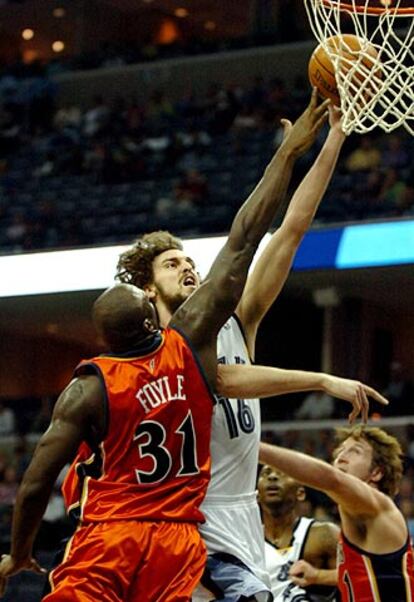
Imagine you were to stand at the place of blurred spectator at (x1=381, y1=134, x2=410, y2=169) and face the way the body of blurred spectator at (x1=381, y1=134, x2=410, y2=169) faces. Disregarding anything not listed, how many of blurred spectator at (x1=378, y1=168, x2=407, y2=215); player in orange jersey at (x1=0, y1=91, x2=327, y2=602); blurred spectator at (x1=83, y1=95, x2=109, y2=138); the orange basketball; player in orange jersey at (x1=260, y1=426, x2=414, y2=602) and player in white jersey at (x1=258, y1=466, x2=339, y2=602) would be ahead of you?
5

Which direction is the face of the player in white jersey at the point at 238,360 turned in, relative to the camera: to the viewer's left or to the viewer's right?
to the viewer's right

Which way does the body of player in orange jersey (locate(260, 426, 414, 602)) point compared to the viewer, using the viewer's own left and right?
facing to the left of the viewer

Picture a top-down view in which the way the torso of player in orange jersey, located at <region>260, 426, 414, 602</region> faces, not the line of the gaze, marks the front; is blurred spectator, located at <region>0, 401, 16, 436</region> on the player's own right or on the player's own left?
on the player's own right

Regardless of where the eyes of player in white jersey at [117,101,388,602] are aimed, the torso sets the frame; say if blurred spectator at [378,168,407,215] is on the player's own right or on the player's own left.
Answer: on the player's own left

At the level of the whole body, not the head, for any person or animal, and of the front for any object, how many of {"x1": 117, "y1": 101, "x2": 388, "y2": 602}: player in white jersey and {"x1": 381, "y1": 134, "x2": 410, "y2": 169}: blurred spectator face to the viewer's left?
0

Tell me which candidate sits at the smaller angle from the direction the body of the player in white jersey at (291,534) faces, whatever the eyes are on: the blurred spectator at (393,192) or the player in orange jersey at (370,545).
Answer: the player in orange jersey

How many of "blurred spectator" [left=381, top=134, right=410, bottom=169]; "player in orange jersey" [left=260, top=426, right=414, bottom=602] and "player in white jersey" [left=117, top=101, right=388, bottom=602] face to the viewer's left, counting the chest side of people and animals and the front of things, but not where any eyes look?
1

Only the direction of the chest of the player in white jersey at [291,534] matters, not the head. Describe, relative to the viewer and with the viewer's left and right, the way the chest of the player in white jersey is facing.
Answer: facing the viewer and to the left of the viewer

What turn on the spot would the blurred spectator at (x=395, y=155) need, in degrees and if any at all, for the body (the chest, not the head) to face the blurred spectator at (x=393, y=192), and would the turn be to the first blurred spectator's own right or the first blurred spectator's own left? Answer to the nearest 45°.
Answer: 0° — they already face them

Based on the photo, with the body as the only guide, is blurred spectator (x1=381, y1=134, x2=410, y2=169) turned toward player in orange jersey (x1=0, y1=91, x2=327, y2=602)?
yes

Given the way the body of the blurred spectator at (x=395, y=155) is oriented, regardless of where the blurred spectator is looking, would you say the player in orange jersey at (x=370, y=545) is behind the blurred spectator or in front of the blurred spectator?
in front

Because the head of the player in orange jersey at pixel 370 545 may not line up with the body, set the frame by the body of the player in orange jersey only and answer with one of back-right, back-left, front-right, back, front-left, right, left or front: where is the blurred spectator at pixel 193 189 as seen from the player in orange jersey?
right
